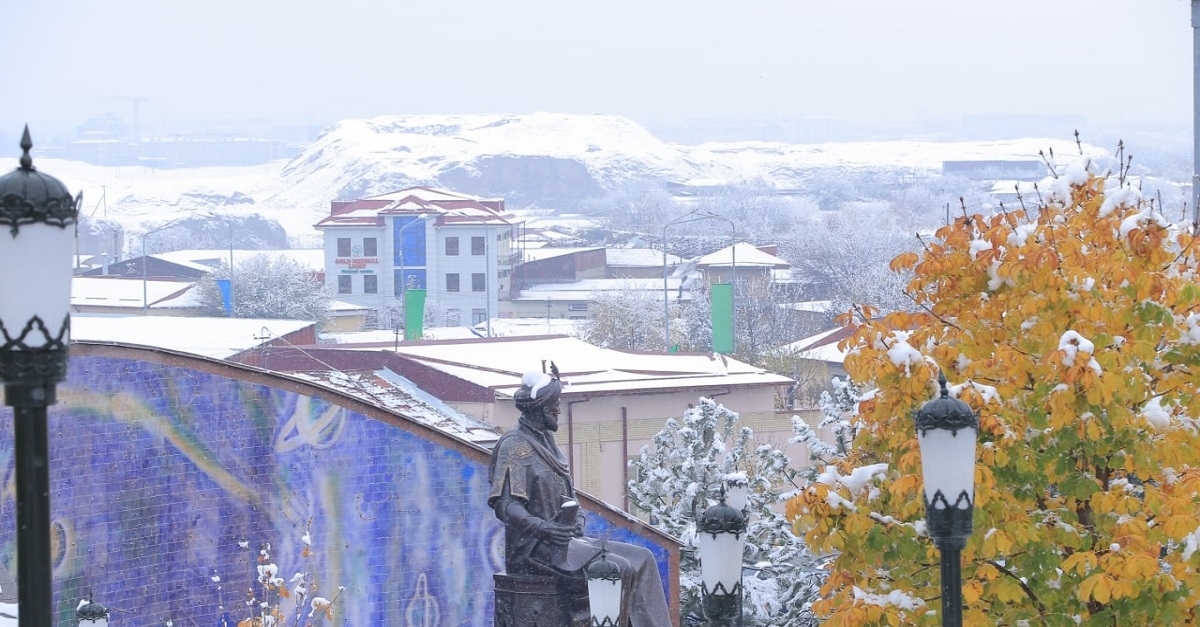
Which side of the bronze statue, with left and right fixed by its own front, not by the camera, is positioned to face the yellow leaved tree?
front

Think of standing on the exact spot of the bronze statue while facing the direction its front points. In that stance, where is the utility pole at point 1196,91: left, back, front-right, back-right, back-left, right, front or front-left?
front-left

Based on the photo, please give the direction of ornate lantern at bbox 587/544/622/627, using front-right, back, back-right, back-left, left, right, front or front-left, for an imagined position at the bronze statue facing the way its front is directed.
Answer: front-right

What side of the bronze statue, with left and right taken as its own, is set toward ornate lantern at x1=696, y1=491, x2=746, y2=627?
front

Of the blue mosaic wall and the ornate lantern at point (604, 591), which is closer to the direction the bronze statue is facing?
the ornate lantern

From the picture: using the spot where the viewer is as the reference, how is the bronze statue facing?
facing to the right of the viewer

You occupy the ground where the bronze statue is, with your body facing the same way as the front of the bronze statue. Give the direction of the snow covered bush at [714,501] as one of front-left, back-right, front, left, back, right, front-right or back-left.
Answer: left

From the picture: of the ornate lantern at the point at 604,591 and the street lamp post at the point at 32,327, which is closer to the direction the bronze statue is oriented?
the ornate lantern
